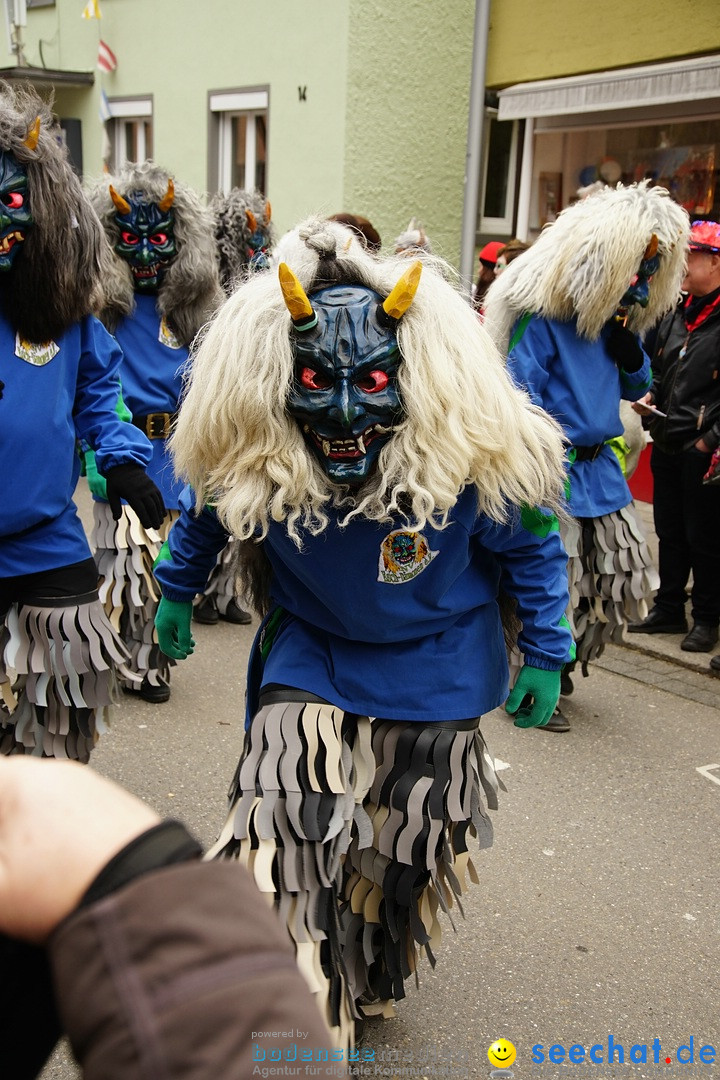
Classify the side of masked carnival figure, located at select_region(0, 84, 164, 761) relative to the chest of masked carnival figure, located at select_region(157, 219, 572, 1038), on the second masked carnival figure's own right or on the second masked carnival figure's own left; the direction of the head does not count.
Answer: on the second masked carnival figure's own right

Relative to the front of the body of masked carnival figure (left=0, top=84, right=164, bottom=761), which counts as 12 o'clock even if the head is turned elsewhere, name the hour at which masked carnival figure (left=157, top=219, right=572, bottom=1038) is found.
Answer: masked carnival figure (left=157, top=219, right=572, bottom=1038) is roughly at 11 o'clock from masked carnival figure (left=0, top=84, right=164, bottom=761).

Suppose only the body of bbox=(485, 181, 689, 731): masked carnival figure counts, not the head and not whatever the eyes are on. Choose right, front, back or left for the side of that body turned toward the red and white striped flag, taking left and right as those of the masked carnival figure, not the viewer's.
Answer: back

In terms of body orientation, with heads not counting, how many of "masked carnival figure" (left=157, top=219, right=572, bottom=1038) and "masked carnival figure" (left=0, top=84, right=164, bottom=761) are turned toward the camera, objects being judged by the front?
2

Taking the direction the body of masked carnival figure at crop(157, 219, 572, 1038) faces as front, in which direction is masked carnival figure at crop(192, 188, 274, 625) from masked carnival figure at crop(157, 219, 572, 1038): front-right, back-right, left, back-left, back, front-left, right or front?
back

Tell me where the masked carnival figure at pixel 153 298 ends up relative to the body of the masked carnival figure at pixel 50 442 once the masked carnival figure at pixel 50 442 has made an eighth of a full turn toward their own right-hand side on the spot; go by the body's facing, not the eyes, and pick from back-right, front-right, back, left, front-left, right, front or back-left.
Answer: back-right

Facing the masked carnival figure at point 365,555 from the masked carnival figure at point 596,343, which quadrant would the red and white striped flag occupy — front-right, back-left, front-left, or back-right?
back-right

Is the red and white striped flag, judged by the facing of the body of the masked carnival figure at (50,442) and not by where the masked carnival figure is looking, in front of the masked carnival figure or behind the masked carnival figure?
behind

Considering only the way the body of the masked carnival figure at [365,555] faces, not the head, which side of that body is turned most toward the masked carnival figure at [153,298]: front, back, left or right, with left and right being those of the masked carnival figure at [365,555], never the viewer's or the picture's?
back

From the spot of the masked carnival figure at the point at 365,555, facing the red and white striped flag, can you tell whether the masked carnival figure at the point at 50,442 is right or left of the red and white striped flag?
left
